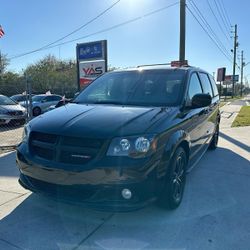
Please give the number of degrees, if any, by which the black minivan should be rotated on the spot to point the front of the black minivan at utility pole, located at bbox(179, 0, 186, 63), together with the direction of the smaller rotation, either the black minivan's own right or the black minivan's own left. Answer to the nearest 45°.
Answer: approximately 135° to the black minivan's own right

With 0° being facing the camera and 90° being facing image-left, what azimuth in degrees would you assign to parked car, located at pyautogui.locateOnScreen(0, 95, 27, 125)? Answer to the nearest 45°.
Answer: approximately 315°

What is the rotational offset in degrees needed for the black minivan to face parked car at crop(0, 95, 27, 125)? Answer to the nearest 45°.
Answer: approximately 90° to its right

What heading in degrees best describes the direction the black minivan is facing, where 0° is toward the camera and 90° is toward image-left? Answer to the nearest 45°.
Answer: approximately 45°

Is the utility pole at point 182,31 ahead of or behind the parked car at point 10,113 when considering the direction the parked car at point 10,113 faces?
ahead

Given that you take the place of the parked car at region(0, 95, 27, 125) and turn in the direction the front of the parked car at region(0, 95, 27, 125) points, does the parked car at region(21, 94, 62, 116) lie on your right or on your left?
on your left

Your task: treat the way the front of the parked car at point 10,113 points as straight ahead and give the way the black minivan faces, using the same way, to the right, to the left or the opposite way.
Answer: to the right

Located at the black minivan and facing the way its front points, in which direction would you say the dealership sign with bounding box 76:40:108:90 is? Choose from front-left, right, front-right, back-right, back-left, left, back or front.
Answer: back-right
